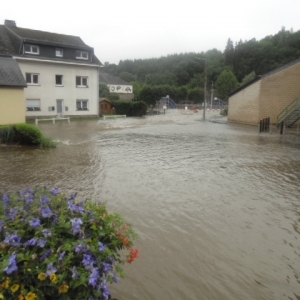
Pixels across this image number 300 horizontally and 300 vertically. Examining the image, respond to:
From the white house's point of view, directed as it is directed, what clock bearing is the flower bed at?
The flower bed is roughly at 12 o'clock from the white house.

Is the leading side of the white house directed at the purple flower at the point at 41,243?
yes

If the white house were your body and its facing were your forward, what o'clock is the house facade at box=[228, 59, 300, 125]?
The house facade is roughly at 10 o'clock from the white house.

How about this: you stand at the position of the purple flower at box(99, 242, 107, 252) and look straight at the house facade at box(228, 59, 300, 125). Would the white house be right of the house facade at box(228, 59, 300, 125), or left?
left

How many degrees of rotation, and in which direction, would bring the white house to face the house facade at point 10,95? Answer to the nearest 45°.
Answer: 0° — it already faces it

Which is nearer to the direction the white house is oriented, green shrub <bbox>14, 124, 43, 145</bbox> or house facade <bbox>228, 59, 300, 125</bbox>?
the green shrub

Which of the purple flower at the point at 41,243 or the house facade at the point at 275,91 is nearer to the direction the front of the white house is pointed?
the purple flower

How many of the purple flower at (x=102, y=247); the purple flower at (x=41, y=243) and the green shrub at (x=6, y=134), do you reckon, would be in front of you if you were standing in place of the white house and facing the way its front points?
3

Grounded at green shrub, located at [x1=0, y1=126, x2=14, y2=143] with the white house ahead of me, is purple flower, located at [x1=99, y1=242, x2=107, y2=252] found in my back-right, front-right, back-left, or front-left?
back-right

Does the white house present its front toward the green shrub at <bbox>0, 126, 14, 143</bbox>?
yes

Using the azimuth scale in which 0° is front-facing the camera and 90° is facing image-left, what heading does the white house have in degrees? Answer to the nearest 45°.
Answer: approximately 0°
